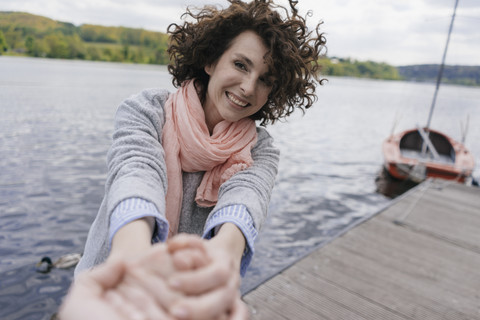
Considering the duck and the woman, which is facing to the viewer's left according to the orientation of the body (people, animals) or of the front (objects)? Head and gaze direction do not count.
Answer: the duck

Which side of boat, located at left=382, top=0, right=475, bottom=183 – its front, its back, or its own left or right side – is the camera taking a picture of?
back

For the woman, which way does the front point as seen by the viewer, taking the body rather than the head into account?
toward the camera

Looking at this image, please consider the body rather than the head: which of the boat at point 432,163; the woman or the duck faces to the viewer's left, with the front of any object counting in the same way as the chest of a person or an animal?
the duck

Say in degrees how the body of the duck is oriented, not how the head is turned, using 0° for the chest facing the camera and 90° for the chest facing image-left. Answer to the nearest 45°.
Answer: approximately 90°

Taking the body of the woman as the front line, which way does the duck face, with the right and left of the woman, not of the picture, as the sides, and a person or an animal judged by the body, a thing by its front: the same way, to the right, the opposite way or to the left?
to the right

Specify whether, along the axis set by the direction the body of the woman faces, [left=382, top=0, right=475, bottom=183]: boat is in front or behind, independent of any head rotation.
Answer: behind

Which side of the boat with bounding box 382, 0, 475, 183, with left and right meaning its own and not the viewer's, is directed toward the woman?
back

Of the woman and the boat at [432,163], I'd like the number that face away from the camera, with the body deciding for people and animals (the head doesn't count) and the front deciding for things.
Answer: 1

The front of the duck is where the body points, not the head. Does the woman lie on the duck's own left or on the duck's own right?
on the duck's own left
